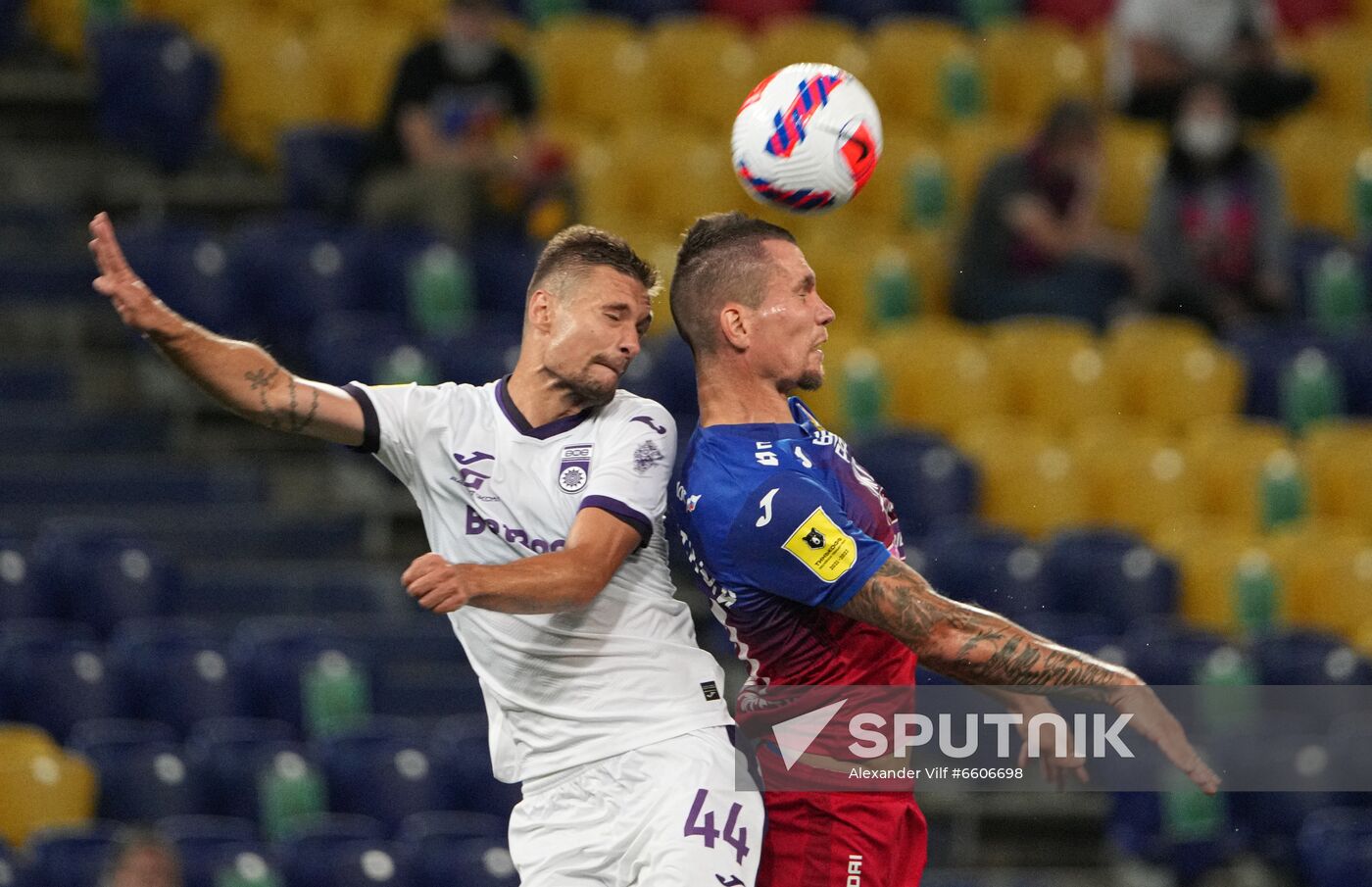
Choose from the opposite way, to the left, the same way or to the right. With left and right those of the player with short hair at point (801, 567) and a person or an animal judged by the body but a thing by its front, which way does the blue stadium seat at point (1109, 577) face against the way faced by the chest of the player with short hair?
to the right

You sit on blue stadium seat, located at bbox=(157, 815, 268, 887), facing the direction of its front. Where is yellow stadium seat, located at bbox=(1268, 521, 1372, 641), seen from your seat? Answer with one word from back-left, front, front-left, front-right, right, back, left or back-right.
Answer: left

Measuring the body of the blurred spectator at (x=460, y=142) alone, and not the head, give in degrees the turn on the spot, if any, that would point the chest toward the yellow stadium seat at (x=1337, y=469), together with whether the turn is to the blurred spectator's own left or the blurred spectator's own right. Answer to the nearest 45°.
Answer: approximately 90° to the blurred spectator's own left

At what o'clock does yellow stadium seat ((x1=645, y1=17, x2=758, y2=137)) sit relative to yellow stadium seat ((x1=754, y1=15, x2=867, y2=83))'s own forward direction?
yellow stadium seat ((x1=645, y1=17, x2=758, y2=137)) is roughly at 3 o'clock from yellow stadium seat ((x1=754, y1=15, x2=867, y2=83)).

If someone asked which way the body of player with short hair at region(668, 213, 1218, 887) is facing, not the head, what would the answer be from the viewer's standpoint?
to the viewer's right

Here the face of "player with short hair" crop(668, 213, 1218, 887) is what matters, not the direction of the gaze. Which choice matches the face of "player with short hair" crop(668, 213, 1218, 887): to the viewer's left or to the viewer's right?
to the viewer's right

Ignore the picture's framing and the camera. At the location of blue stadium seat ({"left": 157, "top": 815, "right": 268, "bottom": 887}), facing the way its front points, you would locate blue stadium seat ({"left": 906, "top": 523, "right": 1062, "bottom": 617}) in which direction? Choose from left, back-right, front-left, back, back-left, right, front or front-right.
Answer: left

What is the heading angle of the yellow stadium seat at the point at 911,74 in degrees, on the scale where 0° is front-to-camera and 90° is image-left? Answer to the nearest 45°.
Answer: approximately 0°

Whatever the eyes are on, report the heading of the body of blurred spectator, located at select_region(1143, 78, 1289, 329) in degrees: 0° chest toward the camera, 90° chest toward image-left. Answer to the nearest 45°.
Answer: approximately 0°

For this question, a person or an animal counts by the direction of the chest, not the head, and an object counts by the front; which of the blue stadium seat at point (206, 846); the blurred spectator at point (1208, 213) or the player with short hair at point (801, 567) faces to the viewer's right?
the player with short hair
